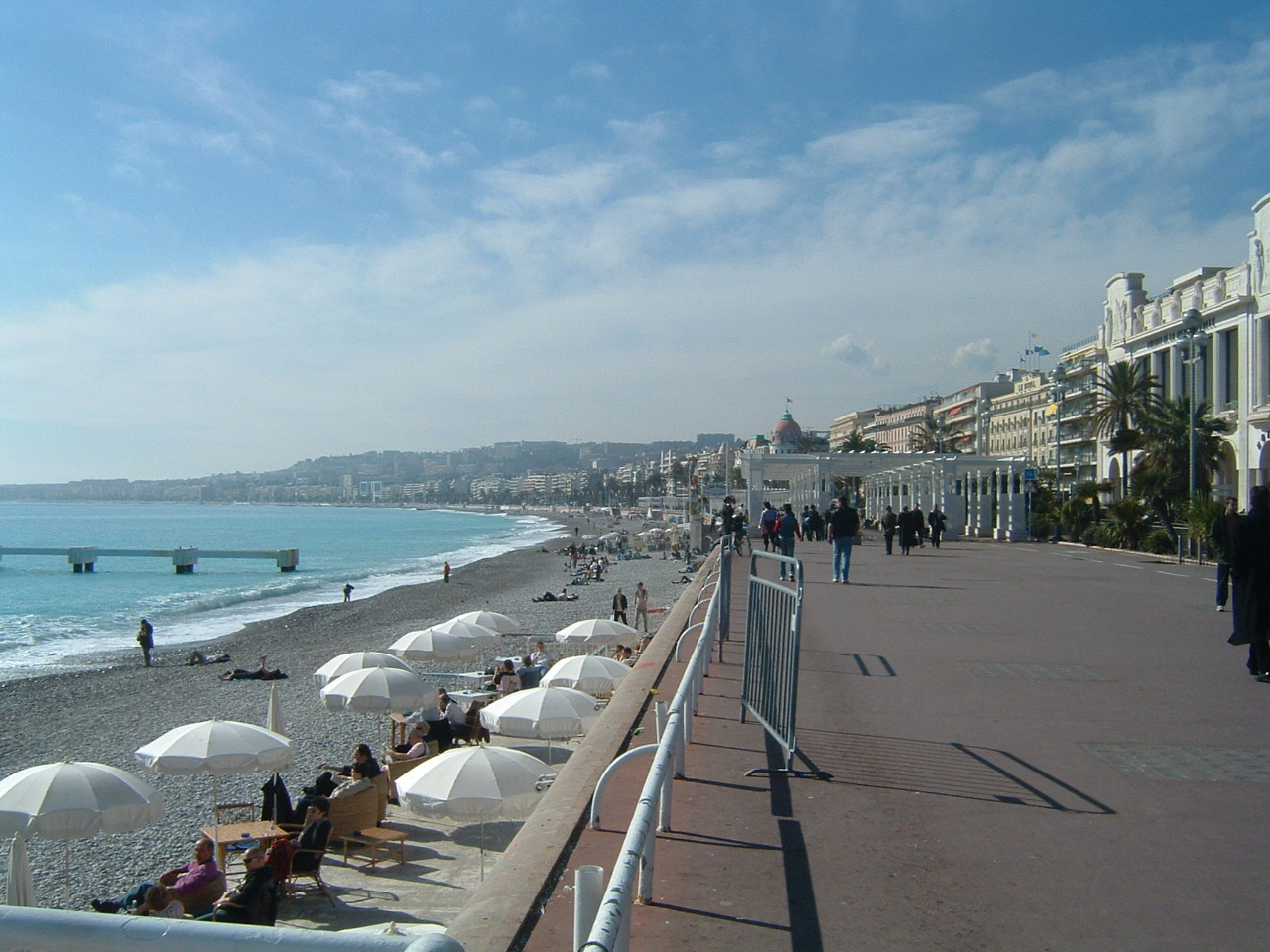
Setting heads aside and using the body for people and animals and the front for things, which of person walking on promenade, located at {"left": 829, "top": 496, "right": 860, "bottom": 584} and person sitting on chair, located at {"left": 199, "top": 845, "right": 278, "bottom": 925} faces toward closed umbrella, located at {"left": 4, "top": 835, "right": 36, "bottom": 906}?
the person sitting on chair

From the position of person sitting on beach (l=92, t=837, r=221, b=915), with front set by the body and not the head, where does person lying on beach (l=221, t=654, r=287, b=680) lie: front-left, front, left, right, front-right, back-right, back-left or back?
right

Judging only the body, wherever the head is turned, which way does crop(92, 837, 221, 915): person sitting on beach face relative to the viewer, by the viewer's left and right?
facing to the left of the viewer

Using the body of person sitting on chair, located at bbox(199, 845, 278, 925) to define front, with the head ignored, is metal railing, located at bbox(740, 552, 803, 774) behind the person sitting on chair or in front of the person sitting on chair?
behind

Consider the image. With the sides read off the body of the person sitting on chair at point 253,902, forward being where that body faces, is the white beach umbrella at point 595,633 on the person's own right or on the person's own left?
on the person's own right

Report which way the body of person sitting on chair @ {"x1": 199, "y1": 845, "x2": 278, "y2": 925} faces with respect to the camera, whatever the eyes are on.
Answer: to the viewer's left

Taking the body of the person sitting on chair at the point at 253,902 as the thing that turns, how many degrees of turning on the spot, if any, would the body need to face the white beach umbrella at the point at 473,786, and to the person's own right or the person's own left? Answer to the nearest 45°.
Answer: approximately 135° to the person's own right

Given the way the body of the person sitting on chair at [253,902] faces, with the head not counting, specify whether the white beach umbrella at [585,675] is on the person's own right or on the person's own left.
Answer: on the person's own right
